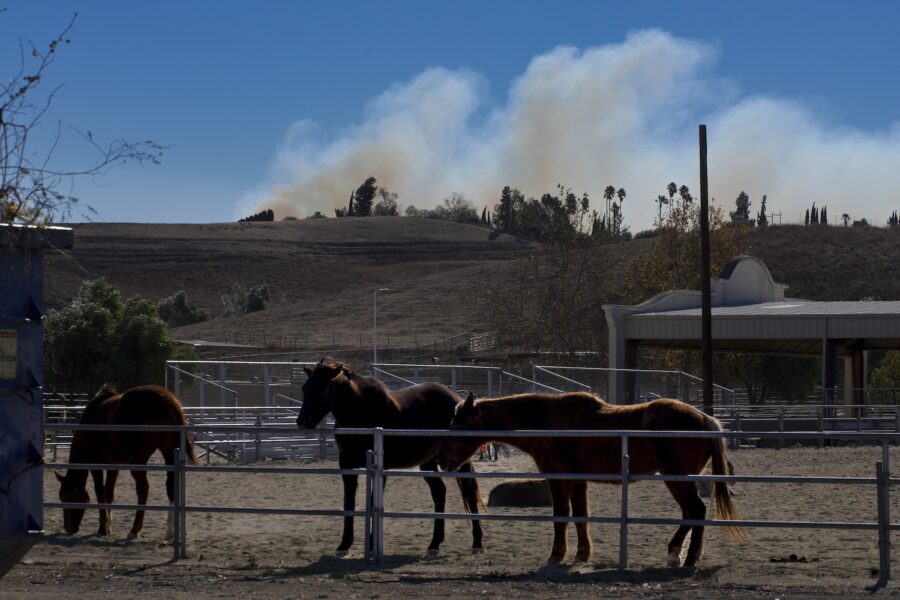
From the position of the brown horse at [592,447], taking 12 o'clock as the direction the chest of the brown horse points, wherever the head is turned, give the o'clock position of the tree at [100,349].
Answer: The tree is roughly at 2 o'clock from the brown horse.

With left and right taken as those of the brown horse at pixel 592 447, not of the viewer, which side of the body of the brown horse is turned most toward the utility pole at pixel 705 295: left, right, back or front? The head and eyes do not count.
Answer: right

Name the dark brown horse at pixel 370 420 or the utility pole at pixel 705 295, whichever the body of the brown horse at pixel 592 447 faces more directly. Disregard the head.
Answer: the dark brown horse

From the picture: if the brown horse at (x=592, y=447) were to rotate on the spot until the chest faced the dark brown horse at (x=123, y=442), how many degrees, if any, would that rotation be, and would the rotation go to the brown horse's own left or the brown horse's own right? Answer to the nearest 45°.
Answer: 0° — it already faces it

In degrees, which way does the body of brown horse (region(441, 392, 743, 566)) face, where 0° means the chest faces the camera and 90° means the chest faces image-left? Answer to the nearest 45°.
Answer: approximately 90°

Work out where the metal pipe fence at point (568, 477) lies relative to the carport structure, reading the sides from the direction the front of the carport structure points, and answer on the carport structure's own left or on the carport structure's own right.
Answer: on the carport structure's own left

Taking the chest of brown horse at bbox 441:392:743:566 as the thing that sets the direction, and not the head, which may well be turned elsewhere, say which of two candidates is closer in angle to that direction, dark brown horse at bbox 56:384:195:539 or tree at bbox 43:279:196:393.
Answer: the dark brown horse
